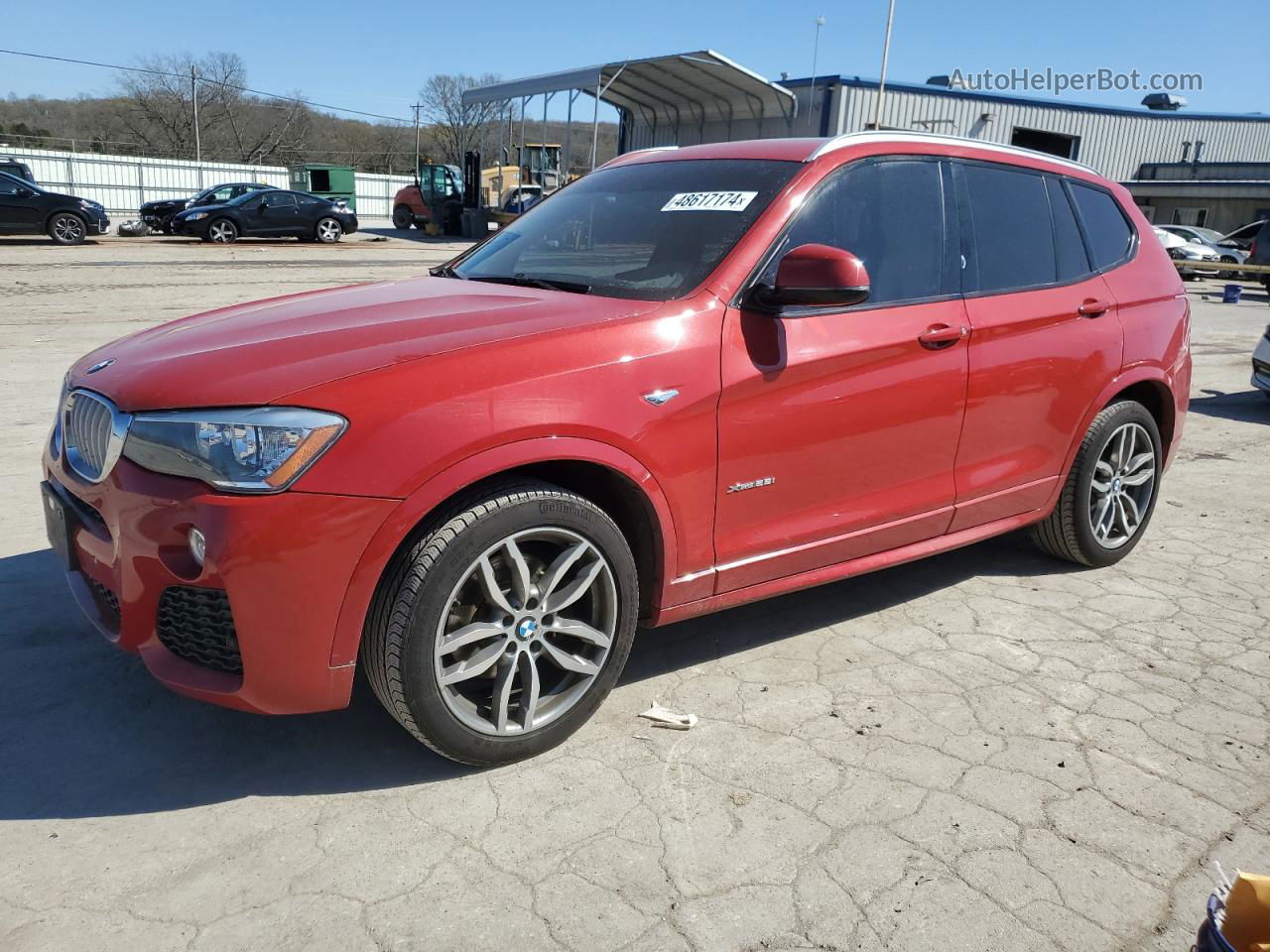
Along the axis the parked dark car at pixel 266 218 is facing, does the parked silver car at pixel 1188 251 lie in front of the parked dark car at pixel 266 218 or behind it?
behind

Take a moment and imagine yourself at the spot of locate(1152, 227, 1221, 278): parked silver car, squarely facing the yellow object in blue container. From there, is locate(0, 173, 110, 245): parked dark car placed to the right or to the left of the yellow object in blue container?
right

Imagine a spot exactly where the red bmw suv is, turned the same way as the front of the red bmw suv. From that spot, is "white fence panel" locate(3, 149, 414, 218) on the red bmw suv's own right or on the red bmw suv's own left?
on the red bmw suv's own right

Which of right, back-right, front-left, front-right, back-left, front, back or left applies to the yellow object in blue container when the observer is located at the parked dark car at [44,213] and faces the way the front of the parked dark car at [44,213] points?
right

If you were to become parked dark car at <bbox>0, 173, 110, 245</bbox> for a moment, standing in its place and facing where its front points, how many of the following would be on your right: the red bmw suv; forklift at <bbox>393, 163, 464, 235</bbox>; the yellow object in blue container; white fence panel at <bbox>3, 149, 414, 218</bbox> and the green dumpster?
2

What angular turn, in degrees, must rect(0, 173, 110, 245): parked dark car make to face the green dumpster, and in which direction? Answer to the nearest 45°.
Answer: approximately 45° to its left

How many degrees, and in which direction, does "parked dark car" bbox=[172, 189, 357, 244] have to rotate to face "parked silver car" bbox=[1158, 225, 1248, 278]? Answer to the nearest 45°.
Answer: approximately 180°

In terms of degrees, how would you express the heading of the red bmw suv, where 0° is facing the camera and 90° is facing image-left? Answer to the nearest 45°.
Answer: approximately 45°

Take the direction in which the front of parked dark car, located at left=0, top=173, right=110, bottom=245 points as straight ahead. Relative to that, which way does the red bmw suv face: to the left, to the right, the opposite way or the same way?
the opposite way

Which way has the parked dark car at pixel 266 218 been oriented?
to the viewer's left

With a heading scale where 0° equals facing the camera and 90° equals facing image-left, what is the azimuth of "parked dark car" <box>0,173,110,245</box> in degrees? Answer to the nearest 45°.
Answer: approximately 270°

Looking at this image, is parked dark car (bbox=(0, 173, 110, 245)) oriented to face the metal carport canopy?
yes

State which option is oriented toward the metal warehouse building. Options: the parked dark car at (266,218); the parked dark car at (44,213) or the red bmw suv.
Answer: the parked dark car at (44,213)
